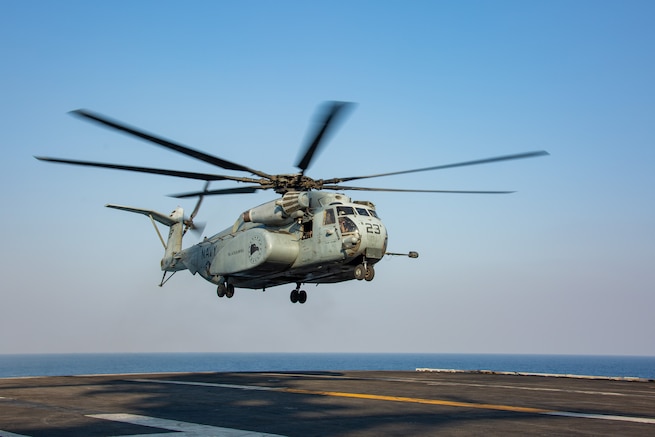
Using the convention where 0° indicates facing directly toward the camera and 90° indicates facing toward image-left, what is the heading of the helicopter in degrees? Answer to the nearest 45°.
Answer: approximately 315°
